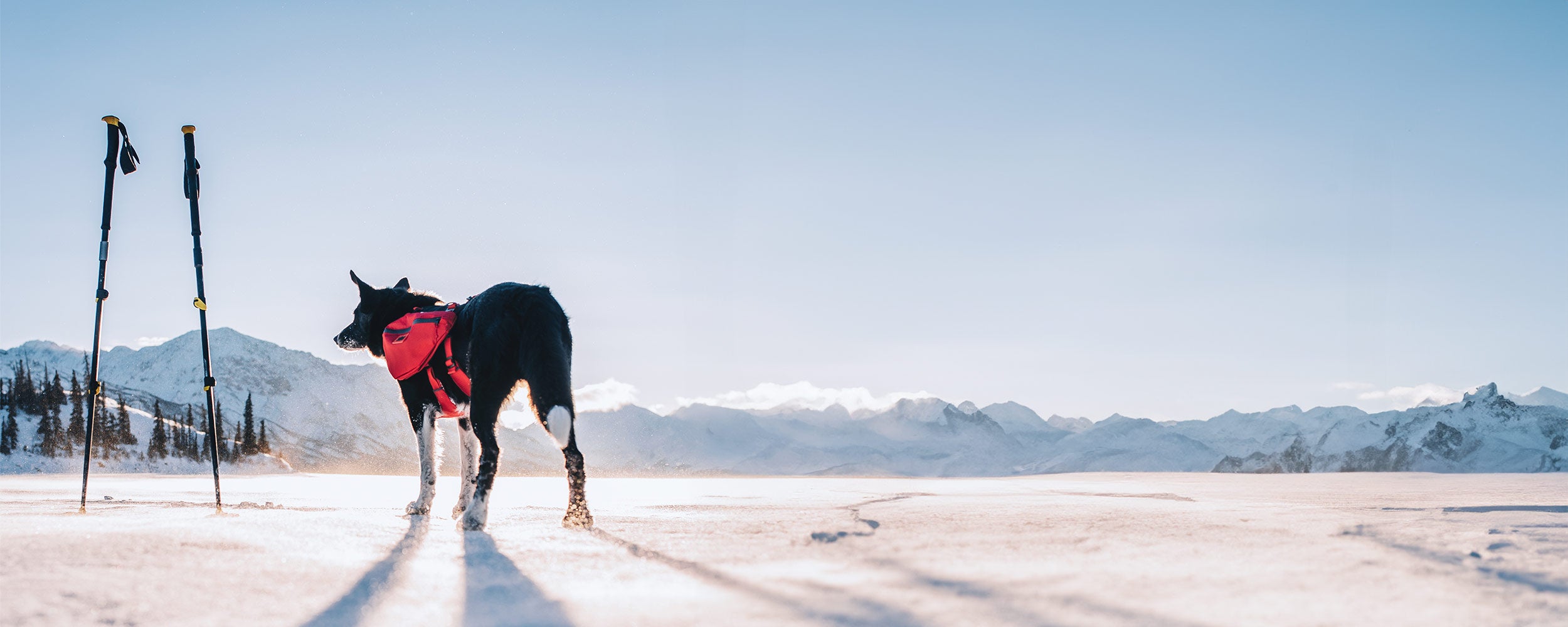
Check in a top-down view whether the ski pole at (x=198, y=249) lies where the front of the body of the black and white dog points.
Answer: yes

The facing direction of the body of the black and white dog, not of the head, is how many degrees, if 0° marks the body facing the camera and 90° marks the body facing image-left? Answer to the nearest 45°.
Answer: approximately 135°
